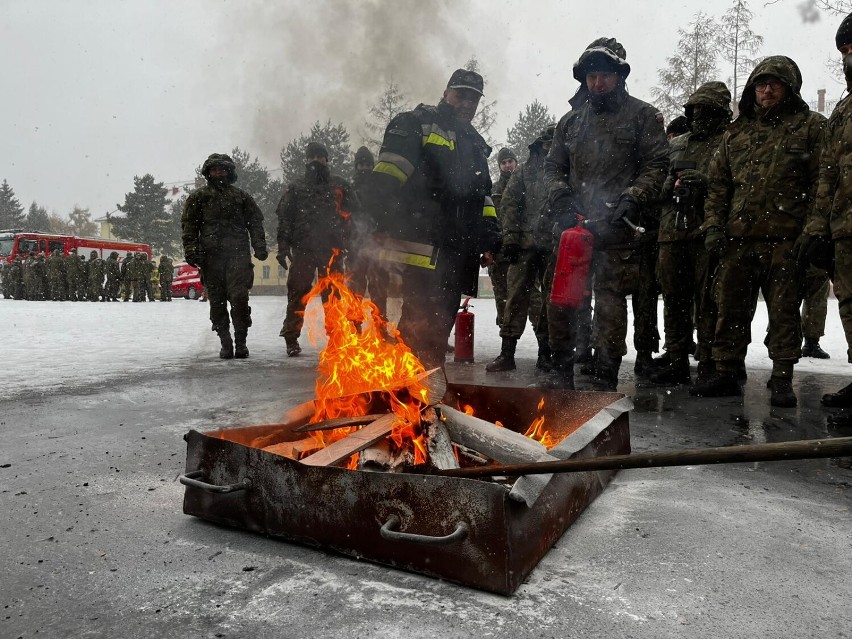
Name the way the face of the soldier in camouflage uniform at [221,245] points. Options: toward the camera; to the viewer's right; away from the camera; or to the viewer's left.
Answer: toward the camera

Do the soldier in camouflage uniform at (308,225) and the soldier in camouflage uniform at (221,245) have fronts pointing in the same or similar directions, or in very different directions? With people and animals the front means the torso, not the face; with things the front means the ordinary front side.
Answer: same or similar directions

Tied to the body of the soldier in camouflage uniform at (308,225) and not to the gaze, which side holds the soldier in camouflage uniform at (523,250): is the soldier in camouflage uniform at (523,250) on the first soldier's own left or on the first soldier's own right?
on the first soldier's own left

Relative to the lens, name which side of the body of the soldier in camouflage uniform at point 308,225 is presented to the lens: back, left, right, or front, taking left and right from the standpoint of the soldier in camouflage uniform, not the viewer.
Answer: front

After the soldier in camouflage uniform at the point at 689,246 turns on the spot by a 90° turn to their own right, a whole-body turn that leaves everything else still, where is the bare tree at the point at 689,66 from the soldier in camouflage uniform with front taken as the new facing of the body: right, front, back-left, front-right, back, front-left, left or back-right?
front-right

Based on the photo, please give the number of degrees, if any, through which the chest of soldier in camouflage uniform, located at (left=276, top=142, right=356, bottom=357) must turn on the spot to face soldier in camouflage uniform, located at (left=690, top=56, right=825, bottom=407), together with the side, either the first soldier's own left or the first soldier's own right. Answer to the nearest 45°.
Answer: approximately 45° to the first soldier's own left

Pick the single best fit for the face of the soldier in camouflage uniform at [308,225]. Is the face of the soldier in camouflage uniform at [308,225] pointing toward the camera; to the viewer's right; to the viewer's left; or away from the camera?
toward the camera

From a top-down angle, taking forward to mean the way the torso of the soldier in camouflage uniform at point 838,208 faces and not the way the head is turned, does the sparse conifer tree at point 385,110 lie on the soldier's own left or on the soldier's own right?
on the soldier's own right

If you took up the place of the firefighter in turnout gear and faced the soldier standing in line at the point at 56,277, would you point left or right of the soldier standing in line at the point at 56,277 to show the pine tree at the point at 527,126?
right

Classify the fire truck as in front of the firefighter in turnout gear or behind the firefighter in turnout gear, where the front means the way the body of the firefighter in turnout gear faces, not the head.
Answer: behind

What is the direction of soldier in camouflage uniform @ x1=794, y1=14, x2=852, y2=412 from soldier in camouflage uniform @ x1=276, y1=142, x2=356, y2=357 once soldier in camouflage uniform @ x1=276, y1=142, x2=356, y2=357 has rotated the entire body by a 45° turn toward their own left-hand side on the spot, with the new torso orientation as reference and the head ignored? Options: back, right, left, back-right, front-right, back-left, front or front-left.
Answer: front

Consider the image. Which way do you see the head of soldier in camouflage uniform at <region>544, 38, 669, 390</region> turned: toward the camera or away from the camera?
toward the camera

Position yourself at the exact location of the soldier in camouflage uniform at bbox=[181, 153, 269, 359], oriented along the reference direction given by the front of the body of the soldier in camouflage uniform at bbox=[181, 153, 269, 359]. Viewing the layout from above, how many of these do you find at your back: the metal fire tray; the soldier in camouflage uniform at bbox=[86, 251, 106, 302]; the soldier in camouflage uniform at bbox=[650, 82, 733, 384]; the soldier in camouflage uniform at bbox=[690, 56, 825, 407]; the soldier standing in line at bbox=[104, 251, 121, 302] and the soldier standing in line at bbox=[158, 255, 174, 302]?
3

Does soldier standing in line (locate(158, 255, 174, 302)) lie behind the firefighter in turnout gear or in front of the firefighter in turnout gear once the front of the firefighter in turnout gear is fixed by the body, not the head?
behind

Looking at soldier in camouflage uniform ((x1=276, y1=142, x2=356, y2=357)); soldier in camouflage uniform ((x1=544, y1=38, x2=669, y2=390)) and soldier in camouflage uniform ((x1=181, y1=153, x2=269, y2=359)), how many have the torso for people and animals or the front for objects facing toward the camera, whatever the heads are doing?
3

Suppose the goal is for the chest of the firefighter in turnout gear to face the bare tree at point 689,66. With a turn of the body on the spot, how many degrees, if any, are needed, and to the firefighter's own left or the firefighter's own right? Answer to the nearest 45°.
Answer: approximately 90° to the firefighter's own left

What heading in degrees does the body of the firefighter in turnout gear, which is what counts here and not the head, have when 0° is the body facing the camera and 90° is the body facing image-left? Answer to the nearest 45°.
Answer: approximately 315°

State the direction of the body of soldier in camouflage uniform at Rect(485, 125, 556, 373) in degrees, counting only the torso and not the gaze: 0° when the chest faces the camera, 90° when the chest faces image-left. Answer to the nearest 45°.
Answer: approximately 45°

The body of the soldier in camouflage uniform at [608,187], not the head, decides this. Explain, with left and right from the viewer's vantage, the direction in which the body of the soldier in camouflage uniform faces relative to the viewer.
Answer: facing the viewer

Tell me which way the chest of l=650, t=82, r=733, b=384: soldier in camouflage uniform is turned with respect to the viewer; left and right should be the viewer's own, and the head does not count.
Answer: facing the viewer and to the left of the viewer
